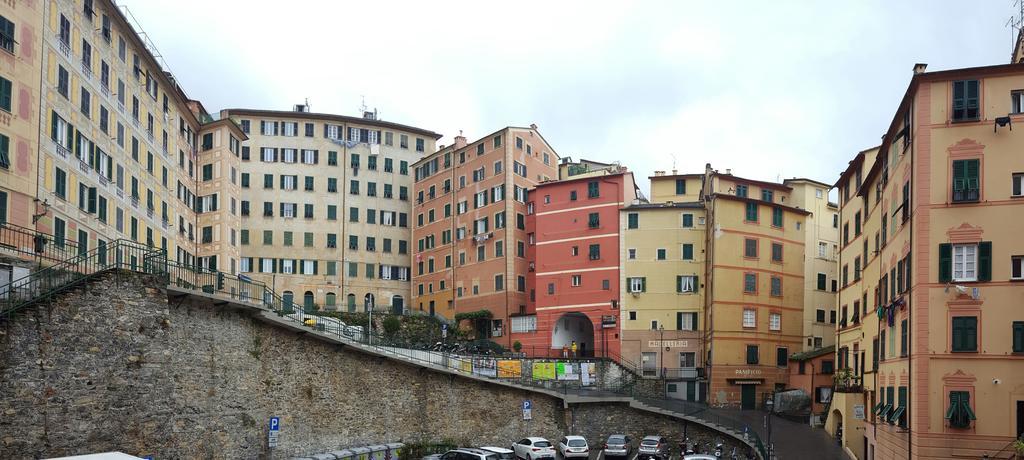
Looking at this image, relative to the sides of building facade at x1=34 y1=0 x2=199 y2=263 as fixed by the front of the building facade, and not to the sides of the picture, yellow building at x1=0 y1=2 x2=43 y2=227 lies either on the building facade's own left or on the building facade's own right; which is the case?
on the building facade's own right

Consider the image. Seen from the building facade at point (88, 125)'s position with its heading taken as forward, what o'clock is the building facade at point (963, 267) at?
the building facade at point (963, 267) is roughly at 12 o'clock from the building facade at point (88, 125).

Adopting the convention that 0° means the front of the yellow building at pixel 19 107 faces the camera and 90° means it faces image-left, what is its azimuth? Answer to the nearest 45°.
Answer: approximately 315°

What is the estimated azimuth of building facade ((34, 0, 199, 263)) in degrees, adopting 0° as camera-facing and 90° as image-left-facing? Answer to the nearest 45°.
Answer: approximately 315°

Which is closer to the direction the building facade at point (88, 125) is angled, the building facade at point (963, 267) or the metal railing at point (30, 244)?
the building facade
